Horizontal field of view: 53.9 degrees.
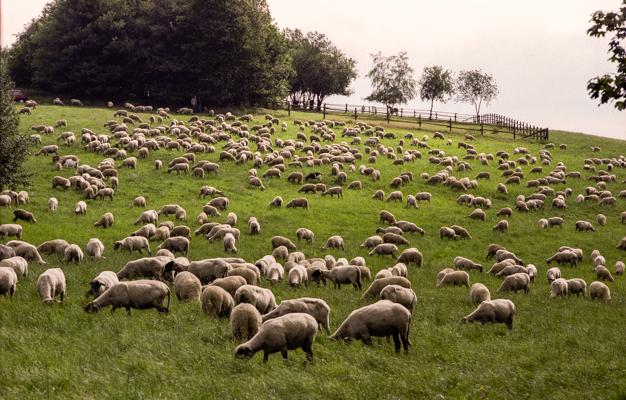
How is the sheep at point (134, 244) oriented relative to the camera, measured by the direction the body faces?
to the viewer's left

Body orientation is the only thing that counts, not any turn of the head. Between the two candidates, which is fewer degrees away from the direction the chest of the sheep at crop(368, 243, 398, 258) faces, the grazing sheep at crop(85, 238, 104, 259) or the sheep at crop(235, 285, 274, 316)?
the grazing sheep

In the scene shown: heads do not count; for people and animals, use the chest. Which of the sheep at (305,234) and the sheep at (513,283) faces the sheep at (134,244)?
the sheep at (513,283)

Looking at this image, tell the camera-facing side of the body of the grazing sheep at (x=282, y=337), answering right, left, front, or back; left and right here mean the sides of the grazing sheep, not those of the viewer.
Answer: left

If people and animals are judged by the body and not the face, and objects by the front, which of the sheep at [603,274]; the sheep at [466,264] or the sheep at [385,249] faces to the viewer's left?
the sheep at [385,249]

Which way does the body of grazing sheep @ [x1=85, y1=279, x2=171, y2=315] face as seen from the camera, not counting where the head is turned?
to the viewer's left

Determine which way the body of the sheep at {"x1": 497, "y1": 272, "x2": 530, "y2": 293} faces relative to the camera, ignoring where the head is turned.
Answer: to the viewer's left

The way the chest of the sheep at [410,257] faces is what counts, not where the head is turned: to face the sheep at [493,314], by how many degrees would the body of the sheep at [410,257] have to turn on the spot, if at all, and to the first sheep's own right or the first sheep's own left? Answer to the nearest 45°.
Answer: approximately 90° to the first sheep's own left

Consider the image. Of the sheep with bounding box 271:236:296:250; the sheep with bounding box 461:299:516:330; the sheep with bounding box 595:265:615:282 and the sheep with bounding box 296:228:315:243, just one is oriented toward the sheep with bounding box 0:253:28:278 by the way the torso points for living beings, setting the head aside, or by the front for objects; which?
the sheep with bounding box 461:299:516:330

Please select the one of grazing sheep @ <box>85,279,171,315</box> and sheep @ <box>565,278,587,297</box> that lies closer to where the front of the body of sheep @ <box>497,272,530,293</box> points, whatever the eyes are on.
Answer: the grazing sheep

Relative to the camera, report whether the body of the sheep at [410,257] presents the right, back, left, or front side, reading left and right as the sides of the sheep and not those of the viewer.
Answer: left

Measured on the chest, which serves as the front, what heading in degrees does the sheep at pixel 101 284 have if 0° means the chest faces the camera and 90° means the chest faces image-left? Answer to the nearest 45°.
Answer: approximately 45°

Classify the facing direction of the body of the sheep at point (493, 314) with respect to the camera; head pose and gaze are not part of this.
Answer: to the viewer's left

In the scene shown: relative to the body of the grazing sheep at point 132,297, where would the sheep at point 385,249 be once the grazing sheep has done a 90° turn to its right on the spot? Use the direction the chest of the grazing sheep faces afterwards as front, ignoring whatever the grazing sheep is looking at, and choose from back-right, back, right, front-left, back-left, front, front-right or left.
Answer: front-right
